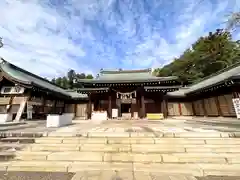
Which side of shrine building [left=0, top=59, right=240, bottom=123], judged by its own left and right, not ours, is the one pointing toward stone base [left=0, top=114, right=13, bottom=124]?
right

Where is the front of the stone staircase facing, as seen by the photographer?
facing the viewer

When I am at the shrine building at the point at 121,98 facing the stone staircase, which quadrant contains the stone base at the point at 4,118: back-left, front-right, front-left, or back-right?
front-right

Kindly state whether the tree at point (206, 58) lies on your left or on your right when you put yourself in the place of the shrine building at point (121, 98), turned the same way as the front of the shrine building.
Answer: on your left

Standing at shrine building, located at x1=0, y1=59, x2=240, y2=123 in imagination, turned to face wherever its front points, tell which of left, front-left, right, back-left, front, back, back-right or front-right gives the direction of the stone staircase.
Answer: front

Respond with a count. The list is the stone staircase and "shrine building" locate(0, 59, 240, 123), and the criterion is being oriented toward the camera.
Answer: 2

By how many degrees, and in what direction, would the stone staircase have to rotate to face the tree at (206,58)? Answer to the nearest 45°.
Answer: approximately 135° to its left

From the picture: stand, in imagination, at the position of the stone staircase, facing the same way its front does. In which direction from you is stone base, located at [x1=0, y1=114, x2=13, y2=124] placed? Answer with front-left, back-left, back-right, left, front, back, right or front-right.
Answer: back-right

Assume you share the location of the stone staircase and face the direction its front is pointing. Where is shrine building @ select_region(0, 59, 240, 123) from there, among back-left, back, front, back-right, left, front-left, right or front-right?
back

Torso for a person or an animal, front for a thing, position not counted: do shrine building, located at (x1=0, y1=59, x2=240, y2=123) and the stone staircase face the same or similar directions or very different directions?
same or similar directions
